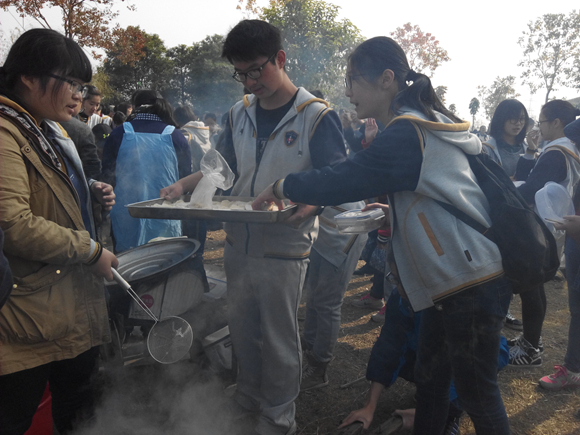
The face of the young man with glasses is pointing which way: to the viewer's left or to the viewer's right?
to the viewer's left

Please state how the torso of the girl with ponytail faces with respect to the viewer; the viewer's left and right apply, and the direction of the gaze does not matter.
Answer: facing to the left of the viewer

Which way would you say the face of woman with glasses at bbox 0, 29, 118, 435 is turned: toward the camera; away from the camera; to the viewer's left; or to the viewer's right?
to the viewer's right

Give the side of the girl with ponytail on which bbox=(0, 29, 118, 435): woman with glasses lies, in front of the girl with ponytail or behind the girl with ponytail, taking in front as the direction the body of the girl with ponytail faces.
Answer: in front

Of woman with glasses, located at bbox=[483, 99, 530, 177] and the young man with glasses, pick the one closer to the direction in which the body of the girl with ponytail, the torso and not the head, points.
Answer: the young man with glasses

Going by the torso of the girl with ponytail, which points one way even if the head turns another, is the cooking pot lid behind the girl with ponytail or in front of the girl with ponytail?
in front

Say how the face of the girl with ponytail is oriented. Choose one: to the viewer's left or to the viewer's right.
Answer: to the viewer's left

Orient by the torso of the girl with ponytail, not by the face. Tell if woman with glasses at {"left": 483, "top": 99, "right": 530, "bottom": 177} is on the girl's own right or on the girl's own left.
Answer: on the girl's own right
